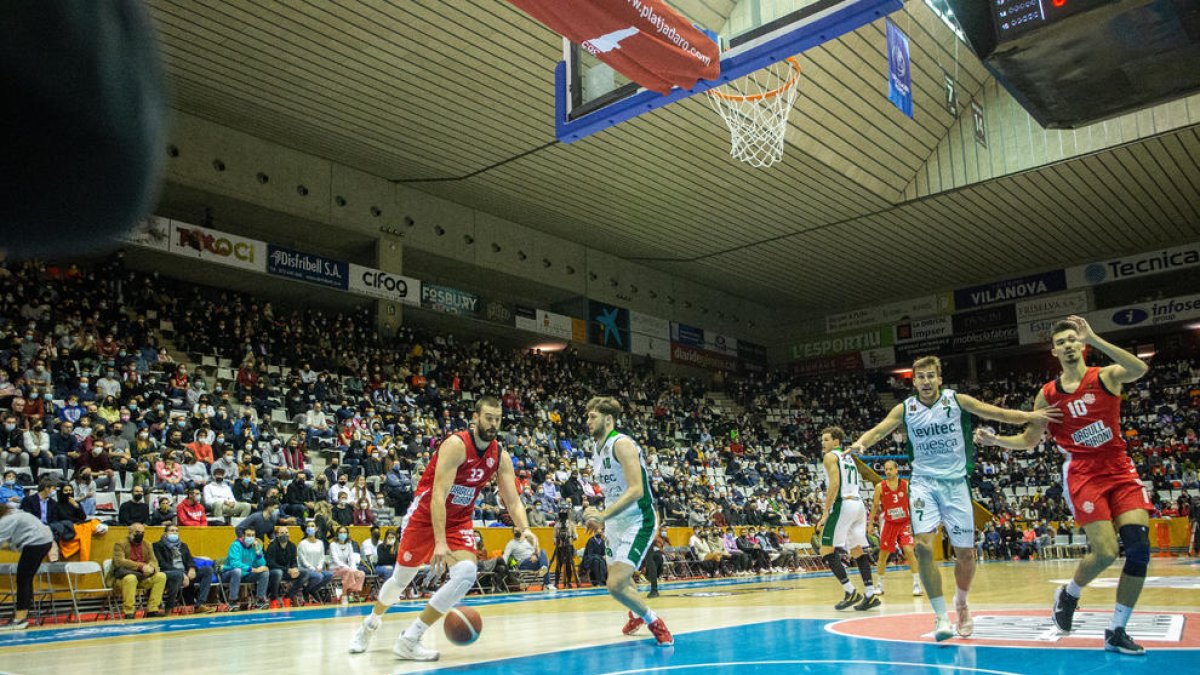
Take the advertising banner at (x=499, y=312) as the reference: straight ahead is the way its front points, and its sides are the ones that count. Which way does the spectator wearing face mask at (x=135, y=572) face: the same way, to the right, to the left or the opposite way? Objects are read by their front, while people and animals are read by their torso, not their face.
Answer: the same way

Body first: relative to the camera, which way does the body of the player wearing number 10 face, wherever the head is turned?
toward the camera

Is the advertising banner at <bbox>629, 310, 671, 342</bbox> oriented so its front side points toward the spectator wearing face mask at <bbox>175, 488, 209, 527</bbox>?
no

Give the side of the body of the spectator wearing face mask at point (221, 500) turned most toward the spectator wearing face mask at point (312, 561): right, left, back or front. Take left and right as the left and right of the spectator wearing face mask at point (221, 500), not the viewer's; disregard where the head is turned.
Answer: front

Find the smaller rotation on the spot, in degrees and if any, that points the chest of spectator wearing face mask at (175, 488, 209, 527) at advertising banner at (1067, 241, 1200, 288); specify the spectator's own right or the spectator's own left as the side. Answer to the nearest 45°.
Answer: approximately 45° to the spectator's own left

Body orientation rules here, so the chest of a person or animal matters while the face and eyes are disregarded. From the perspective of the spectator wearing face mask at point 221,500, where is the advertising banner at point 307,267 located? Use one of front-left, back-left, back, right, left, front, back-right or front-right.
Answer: back-left

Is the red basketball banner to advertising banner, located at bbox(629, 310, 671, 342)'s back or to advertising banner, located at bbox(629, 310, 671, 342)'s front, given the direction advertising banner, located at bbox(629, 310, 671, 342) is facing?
to the front

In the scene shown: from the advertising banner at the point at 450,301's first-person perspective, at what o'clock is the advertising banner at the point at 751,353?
the advertising banner at the point at 751,353 is roughly at 9 o'clock from the advertising banner at the point at 450,301.

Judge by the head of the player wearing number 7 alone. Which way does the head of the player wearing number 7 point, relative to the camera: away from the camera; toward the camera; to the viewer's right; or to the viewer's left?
toward the camera

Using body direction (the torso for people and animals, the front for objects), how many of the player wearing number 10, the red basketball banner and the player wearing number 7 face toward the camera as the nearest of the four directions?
3

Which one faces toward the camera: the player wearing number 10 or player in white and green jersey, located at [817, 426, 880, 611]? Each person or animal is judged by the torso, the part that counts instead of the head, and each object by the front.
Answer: the player wearing number 10

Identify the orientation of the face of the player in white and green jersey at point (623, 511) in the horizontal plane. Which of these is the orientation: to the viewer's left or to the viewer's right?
to the viewer's left

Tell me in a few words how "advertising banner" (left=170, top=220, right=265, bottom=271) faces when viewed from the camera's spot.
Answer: facing the viewer and to the right of the viewer

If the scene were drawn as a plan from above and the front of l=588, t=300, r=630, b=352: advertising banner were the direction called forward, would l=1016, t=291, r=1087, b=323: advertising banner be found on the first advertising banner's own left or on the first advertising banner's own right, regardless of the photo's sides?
on the first advertising banner's own left

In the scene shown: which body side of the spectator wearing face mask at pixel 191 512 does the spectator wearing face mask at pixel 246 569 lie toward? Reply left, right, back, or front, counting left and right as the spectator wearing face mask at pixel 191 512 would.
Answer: front

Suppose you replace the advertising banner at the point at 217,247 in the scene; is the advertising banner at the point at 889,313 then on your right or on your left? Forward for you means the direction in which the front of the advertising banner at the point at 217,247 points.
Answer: on your left

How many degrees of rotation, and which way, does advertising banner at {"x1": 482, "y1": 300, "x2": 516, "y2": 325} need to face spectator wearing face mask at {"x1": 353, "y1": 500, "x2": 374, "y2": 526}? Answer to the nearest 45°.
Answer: approximately 45° to its right
